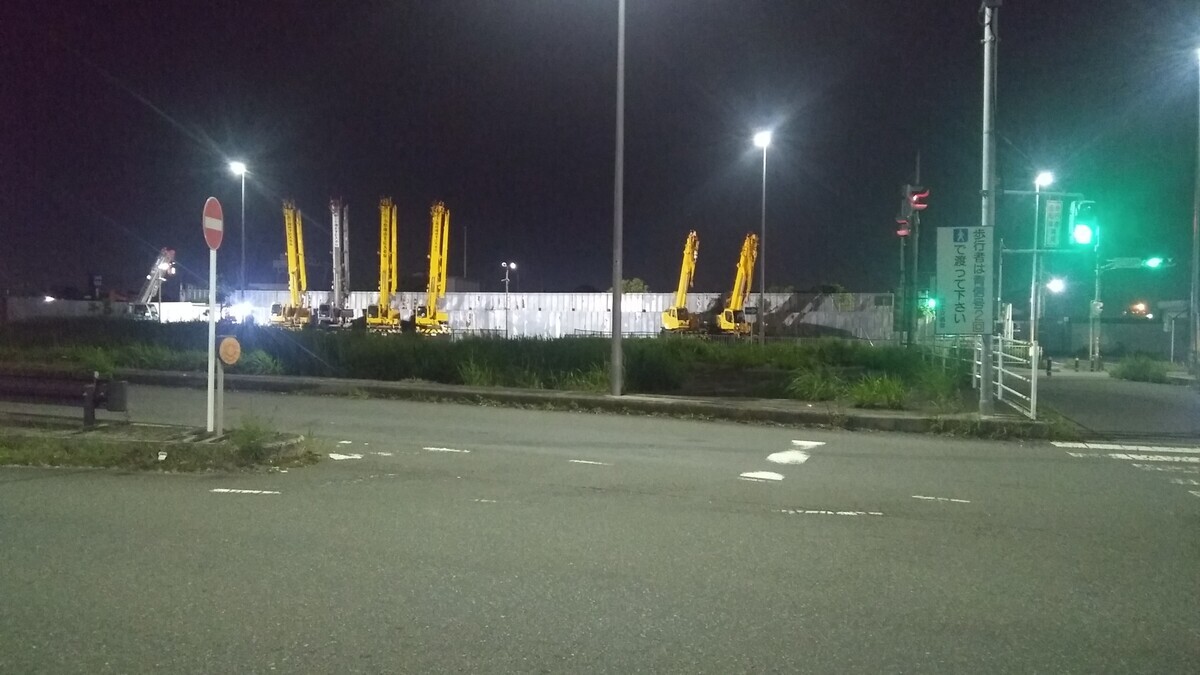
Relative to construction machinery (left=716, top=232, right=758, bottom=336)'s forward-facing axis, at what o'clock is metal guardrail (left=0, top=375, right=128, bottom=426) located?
The metal guardrail is roughly at 2 o'clock from the construction machinery.

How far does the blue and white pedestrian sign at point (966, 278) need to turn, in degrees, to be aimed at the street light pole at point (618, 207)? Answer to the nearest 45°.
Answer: approximately 90° to its right

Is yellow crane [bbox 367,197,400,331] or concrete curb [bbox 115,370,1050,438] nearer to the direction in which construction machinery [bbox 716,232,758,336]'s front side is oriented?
the concrete curb

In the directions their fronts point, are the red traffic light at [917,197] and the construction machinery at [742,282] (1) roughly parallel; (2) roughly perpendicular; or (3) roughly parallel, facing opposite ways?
roughly parallel

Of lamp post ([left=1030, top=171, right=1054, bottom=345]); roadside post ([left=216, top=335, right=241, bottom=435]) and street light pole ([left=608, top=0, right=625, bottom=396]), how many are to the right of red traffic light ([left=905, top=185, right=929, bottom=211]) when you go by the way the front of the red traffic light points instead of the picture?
2

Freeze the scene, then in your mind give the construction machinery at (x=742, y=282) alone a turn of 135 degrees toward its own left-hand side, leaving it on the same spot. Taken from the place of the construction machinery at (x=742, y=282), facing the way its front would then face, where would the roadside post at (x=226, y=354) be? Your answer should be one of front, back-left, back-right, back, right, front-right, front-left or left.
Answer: back

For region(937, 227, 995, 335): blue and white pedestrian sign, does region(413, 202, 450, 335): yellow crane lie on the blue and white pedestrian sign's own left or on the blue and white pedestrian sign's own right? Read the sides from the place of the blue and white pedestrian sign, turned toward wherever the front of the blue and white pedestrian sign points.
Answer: on the blue and white pedestrian sign's own right

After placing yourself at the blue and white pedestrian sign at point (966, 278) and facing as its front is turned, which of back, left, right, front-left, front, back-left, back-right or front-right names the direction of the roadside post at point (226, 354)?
front-right

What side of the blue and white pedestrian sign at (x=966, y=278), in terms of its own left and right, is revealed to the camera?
front

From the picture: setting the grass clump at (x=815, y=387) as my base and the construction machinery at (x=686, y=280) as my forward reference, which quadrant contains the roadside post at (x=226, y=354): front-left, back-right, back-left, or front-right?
back-left

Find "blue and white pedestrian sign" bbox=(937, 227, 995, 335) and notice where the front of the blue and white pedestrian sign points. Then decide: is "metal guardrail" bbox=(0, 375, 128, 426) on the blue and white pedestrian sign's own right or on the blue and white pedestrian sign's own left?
on the blue and white pedestrian sign's own right

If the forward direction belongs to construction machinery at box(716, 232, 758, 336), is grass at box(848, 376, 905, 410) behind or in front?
in front

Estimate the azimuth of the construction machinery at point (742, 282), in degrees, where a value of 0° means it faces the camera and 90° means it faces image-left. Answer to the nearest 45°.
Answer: approximately 315°
